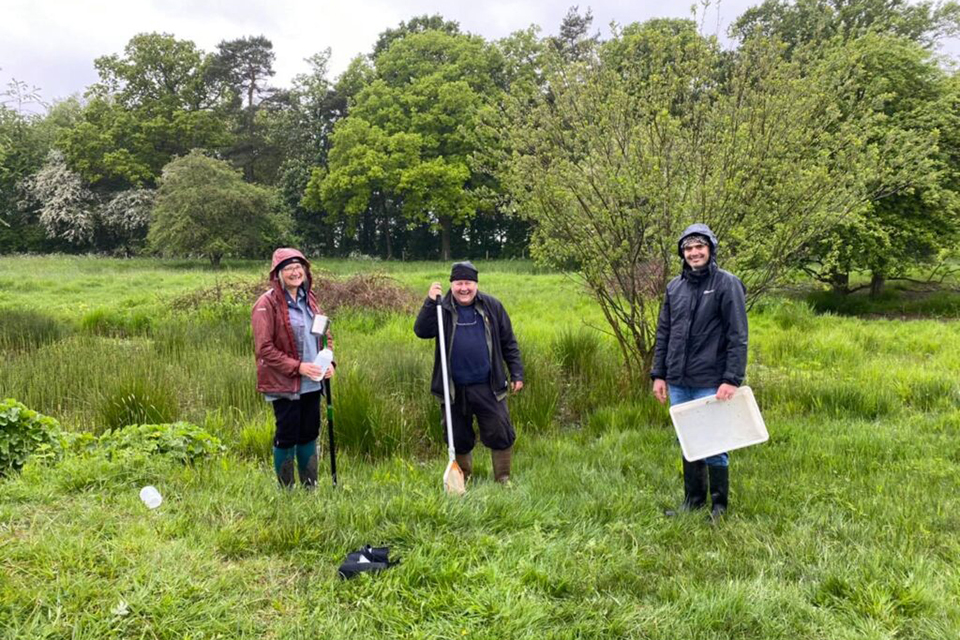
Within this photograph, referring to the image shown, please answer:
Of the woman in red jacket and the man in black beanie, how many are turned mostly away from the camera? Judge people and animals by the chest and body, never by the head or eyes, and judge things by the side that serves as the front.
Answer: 0

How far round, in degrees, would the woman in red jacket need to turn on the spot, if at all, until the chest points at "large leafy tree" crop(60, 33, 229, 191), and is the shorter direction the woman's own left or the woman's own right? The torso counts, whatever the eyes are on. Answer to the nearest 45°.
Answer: approximately 135° to the woman's own left

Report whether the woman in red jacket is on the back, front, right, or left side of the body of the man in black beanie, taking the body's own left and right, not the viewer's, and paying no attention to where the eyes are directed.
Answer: right

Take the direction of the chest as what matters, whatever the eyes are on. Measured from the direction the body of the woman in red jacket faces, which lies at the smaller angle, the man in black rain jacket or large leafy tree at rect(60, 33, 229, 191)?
the man in black rain jacket

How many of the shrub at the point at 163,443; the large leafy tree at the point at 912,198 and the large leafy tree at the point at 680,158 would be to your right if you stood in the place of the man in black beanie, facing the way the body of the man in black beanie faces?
1

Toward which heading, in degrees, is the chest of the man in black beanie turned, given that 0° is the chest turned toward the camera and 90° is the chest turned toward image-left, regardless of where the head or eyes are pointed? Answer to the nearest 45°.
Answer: approximately 0°

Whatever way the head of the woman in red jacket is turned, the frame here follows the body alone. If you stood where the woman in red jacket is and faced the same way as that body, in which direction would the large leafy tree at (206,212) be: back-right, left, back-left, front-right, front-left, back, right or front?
back-left

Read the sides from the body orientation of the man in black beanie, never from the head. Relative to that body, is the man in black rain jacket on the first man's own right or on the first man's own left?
on the first man's own left

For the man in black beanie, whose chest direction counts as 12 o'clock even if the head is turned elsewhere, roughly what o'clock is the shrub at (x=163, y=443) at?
The shrub is roughly at 3 o'clock from the man in black beanie.
